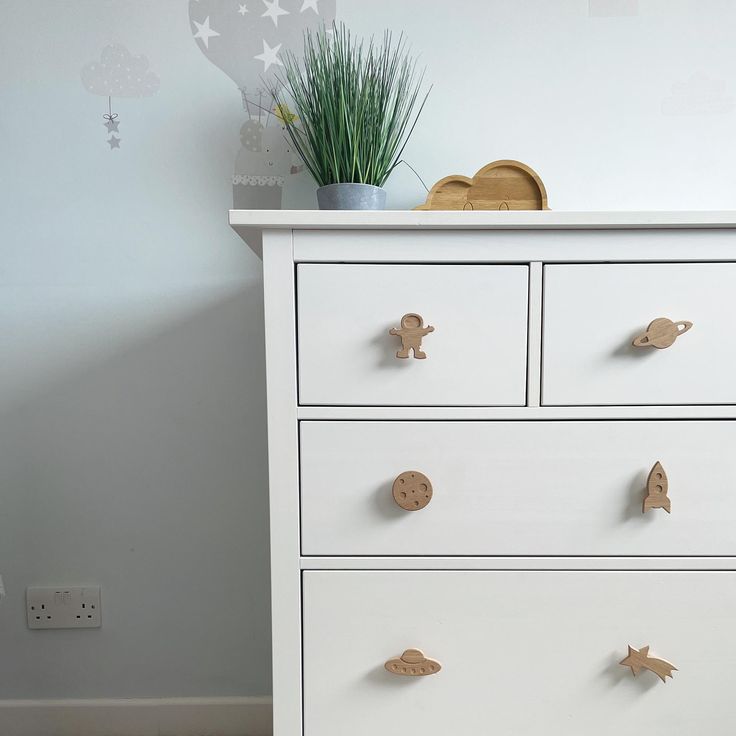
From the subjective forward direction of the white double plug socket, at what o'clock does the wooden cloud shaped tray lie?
The wooden cloud shaped tray is roughly at 10 o'clock from the white double plug socket.

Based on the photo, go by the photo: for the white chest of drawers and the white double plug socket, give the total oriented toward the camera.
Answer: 2

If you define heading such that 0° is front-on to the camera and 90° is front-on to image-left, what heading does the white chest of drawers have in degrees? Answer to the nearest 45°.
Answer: approximately 0°

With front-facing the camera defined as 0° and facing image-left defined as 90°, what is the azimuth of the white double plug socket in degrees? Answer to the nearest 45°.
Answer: approximately 0°
